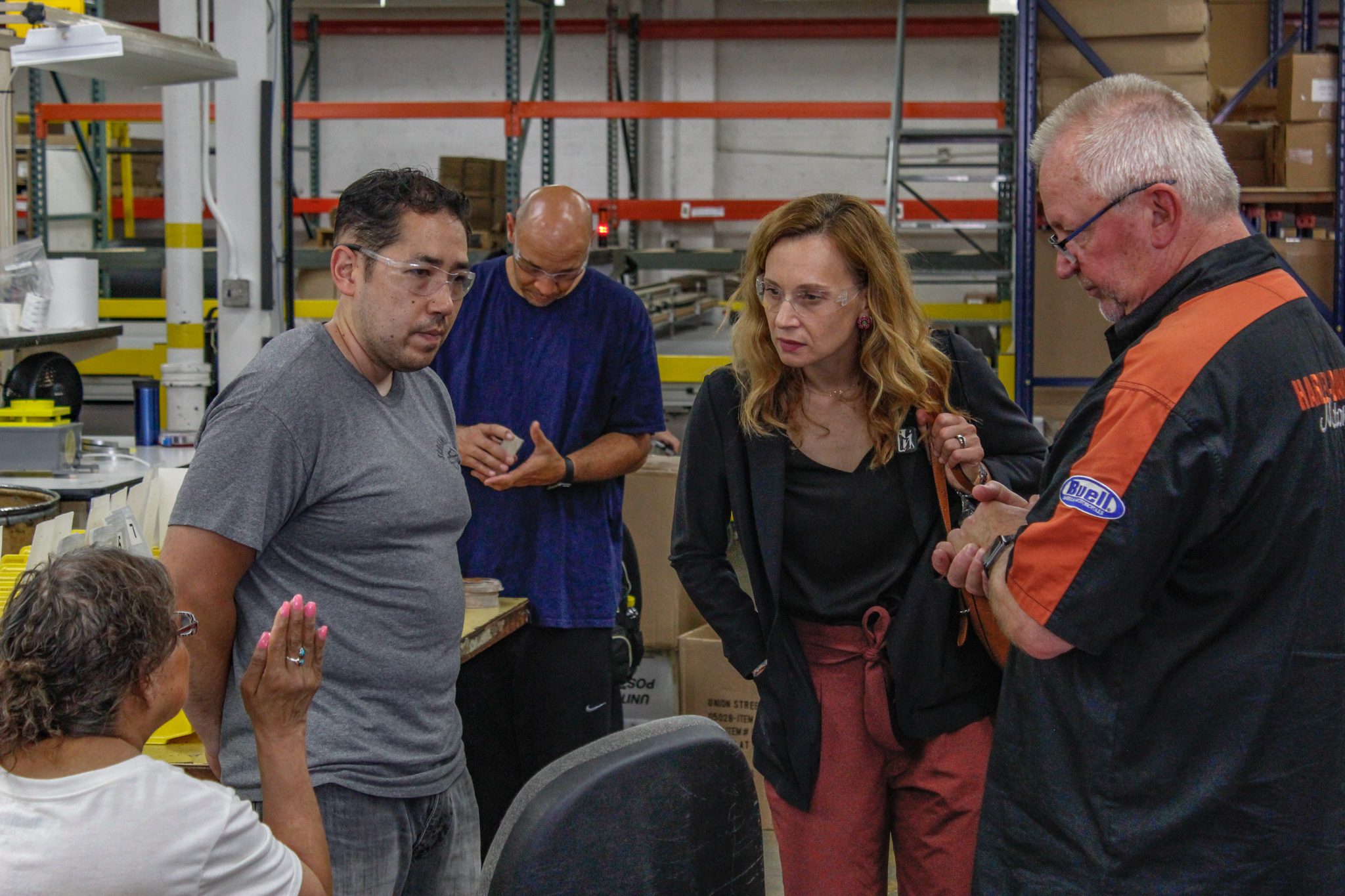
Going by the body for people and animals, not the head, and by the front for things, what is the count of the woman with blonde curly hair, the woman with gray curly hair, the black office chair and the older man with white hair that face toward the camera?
1

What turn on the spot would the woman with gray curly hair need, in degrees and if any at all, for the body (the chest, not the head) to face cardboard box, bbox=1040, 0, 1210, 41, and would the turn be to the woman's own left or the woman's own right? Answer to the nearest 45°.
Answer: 0° — they already face it

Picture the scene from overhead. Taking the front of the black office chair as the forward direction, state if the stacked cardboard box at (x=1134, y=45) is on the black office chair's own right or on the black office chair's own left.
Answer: on the black office chair's own right

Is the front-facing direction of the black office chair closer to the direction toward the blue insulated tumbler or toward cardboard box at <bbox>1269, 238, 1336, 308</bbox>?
the blue insulated tumbler

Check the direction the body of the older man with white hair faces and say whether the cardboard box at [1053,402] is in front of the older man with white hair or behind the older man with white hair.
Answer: in front

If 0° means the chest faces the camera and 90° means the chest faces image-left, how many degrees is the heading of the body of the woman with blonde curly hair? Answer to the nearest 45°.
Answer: approximately 0°

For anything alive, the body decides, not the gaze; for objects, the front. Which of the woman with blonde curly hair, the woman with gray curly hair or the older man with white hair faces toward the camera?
the woman with blonde curly hair

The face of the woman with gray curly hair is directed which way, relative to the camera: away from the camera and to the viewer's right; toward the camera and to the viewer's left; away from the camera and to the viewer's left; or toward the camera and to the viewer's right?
away from the camera and to the viewer's right

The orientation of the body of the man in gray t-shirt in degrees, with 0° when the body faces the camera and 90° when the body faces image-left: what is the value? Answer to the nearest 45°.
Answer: approximately 315°

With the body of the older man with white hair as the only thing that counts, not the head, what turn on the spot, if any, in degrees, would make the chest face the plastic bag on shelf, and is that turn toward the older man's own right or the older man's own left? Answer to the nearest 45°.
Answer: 0° — they already face it

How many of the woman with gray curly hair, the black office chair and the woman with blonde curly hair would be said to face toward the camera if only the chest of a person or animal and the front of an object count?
1

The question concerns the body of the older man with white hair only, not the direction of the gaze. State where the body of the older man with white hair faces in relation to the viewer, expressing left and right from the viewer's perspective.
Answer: facing away from the viewer and to the left of the viewer

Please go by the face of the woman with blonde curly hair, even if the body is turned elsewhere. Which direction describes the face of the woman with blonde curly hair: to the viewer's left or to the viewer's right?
to the viewer's left

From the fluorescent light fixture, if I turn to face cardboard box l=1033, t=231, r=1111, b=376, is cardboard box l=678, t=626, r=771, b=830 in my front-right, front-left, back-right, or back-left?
front-right

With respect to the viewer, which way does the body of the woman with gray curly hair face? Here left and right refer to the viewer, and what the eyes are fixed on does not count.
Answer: facing away from the viewer and to the right of the viewer
